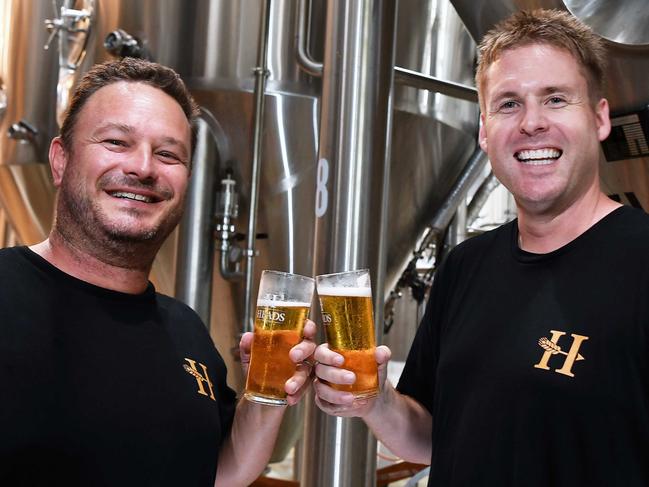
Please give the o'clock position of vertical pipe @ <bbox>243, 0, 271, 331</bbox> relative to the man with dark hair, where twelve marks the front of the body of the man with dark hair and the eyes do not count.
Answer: The vertical pipe is roughly at 8 o'clock from the man with dark hair.

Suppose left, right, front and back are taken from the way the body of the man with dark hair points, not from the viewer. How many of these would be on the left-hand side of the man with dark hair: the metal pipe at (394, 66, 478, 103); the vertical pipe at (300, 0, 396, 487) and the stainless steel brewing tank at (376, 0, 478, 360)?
3

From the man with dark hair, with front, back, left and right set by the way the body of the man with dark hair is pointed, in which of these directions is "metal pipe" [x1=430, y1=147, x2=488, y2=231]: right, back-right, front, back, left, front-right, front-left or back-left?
left

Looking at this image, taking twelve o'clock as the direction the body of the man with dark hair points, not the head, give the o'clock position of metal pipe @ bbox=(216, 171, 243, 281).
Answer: The metal pipe is roughly at 8 o'clock from the man with dark hair.

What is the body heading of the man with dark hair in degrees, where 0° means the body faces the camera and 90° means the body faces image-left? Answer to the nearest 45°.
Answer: approximately 315°

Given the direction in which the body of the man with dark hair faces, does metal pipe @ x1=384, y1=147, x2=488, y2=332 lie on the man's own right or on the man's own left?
on the man's own left

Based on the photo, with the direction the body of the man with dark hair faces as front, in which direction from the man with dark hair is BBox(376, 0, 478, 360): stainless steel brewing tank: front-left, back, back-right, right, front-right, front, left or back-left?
left

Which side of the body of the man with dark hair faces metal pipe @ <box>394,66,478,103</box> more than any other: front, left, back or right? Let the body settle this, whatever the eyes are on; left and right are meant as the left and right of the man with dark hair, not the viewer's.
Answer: left

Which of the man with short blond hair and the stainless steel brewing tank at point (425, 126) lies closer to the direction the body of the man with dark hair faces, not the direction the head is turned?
the man with short blond hair
